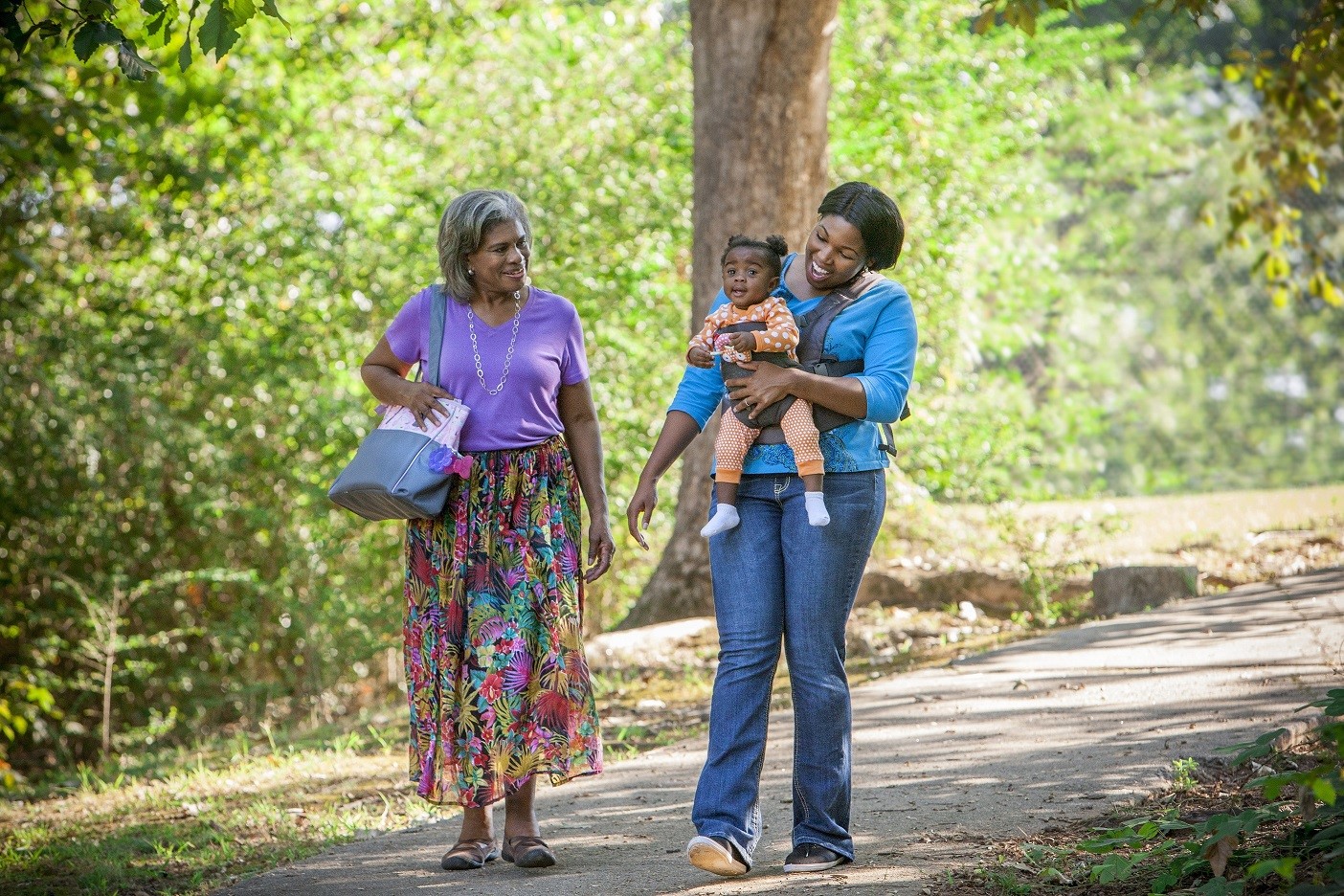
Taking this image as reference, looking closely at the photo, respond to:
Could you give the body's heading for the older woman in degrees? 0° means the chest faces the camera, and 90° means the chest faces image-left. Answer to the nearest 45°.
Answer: approximately 0°

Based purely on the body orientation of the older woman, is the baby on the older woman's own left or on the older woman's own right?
on the older woman's own left

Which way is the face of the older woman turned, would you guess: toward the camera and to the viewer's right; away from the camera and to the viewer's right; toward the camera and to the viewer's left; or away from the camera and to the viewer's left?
toward the camera and to the viewer's right

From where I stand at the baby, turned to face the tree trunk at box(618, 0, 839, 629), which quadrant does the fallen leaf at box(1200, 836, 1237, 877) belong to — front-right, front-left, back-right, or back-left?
back-right

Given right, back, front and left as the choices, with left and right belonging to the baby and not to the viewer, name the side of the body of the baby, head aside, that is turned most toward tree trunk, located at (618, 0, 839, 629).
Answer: back

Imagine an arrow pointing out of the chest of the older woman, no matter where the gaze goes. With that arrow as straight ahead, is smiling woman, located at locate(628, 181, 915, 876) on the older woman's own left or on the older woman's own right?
on the older woman's own left

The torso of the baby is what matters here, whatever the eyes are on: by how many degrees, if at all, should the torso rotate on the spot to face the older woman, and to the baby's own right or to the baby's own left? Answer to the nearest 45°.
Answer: approximately 135° to the baby's own right

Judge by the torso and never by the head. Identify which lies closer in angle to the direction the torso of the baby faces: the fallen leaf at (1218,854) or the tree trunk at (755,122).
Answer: the fallen leaf

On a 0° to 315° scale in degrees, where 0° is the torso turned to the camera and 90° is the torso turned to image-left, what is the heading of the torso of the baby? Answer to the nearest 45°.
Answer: approximately 0°

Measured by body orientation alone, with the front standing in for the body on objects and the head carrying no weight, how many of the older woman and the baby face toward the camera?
2

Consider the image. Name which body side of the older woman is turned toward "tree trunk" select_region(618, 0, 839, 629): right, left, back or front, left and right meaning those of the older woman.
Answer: back
